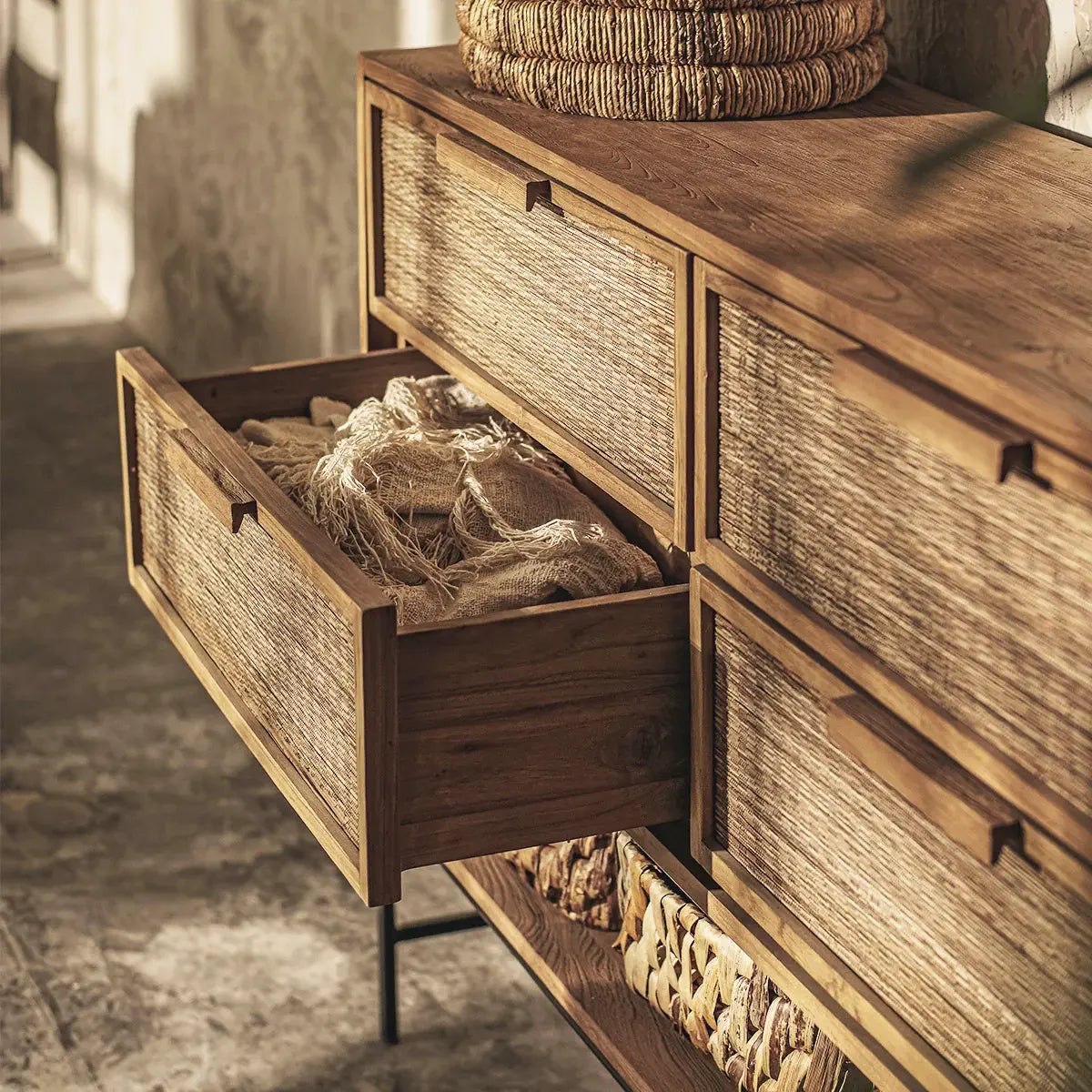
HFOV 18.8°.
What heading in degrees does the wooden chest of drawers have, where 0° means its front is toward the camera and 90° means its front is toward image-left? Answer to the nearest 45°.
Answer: approximately 45°
